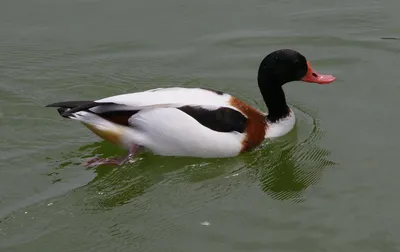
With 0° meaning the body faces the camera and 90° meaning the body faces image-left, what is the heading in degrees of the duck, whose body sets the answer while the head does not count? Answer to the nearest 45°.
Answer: approximately 270°
